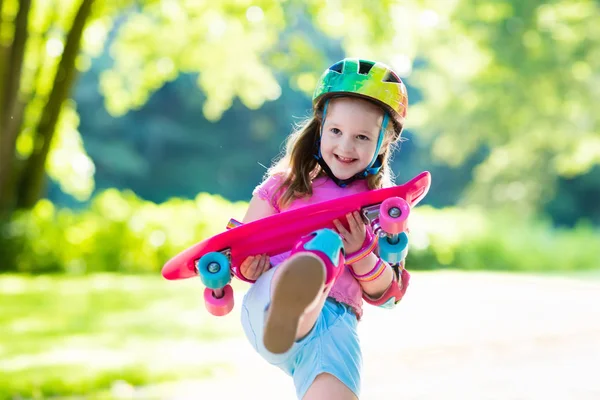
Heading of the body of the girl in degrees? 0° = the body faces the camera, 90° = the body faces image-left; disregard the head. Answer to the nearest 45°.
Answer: approximately 0°

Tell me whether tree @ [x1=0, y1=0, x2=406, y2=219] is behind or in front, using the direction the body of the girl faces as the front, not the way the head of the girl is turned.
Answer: behind
